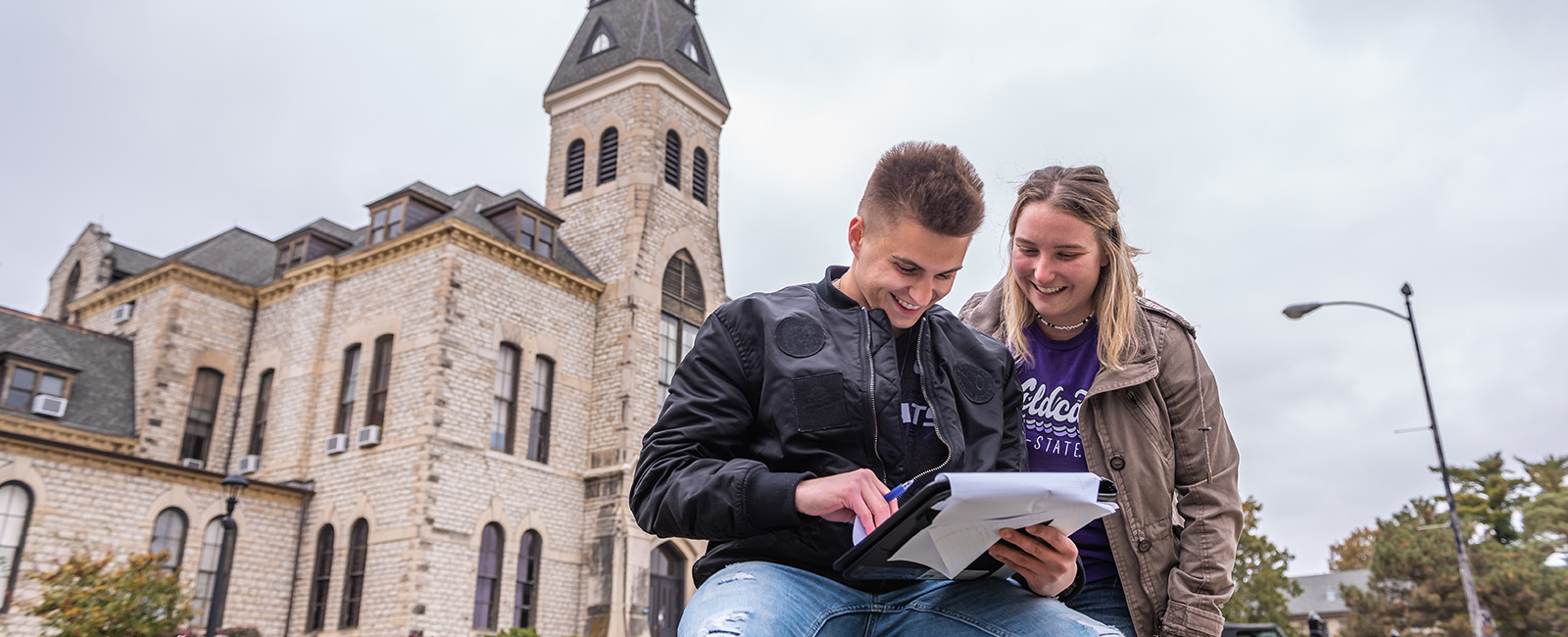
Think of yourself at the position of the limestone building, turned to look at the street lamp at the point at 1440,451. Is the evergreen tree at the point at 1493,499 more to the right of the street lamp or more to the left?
left

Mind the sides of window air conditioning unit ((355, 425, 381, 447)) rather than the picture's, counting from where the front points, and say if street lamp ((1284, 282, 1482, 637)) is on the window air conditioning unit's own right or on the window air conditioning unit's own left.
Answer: on the window air conditioning unit's own left

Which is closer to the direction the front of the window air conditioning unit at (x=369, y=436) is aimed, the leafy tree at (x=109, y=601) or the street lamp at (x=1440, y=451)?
the leafy tree

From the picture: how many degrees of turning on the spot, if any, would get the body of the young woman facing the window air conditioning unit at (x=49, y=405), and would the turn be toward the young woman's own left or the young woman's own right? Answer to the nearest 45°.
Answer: approximately 90° to the young woman's own right

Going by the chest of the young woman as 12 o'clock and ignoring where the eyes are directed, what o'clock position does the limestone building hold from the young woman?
The limestone building is roughly at 3 o'clock from the young woman.

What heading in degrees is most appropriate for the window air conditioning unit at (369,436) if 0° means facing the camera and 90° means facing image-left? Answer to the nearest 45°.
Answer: approximately 45°

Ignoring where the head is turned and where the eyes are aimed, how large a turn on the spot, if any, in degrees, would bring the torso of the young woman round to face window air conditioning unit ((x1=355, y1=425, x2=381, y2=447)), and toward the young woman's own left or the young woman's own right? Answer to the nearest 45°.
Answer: approximately 90° to the young woman's own right

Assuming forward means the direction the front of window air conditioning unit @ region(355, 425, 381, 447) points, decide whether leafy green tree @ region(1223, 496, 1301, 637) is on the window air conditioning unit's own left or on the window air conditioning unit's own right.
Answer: on the window air conditioning unit's own left
